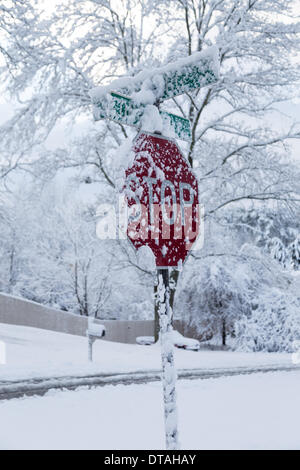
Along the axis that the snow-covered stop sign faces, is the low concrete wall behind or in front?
behind

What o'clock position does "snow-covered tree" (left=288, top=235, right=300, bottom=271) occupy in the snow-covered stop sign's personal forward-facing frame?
The snow-covered tree is roughly at 8 o'clock from the snow-covered stop sign.

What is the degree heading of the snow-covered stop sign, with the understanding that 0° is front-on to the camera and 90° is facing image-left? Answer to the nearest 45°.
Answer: approximately 315°
